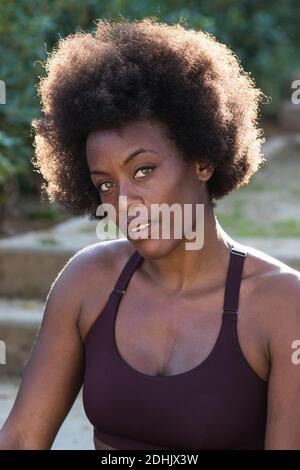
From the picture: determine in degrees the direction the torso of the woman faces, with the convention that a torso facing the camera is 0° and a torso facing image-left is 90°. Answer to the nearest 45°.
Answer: approximately 0°
